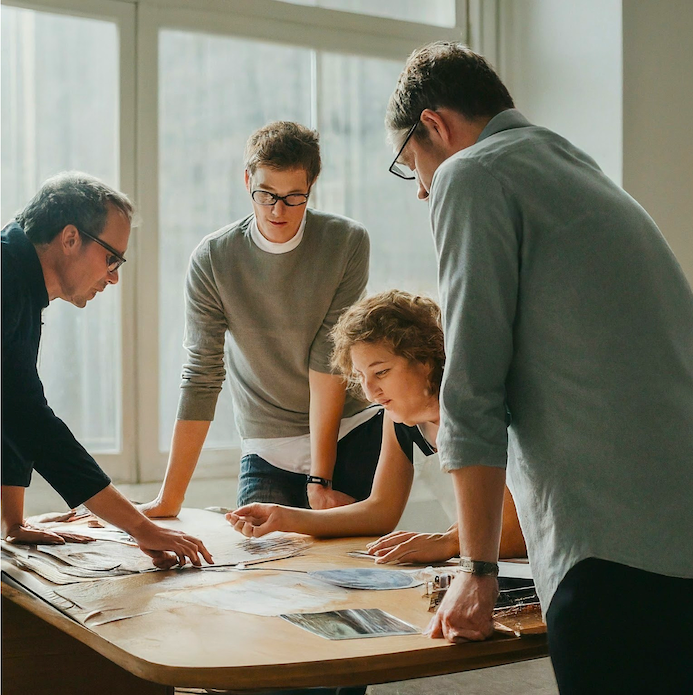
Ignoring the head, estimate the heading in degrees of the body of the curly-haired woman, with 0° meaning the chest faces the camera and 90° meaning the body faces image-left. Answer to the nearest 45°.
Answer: approximately 45°

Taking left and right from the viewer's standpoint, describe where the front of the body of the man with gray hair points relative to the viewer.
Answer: facing to the right of the viewer

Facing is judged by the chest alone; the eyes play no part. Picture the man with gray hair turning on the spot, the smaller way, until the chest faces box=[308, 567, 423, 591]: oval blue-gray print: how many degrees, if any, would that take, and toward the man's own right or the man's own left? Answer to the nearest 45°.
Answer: approximately 45° to the man's own right

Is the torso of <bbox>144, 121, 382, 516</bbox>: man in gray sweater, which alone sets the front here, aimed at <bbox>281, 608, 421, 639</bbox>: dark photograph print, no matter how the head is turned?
yes

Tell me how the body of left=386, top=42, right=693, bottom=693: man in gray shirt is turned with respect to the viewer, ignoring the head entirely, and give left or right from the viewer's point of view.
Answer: facing away from the viewer and to the left of the viewer

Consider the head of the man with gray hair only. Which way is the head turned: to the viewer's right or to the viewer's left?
to the viewer's right

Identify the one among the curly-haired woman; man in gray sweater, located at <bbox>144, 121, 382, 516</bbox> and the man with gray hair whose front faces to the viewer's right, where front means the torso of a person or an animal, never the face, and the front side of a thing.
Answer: the man with gray hair
